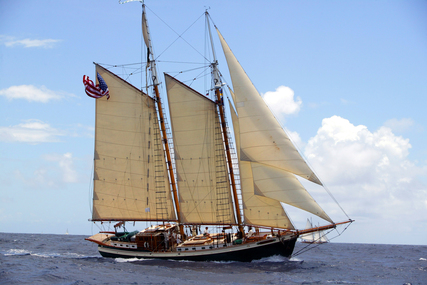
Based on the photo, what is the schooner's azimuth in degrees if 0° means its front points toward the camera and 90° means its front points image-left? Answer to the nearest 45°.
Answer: approximately 270°
